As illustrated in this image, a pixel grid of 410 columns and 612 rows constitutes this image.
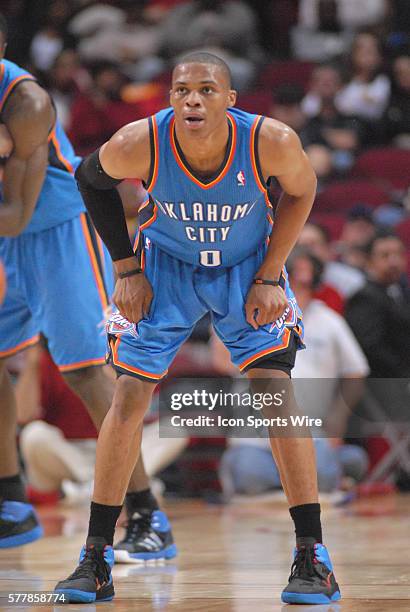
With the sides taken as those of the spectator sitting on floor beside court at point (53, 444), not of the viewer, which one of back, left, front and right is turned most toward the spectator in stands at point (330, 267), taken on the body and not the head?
left

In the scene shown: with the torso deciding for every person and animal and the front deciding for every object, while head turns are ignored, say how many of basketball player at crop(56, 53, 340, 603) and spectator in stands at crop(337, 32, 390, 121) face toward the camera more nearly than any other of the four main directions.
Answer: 2

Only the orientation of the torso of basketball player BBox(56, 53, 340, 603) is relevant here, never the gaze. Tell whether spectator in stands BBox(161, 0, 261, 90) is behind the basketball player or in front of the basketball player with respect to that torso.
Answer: behind

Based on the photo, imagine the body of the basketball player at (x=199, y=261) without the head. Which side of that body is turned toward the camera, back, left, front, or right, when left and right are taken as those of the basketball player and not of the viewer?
front

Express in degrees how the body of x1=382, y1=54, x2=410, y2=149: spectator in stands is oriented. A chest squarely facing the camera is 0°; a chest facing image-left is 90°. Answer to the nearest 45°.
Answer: approximately 0°

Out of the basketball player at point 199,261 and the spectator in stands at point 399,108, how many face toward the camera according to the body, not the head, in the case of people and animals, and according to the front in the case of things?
2

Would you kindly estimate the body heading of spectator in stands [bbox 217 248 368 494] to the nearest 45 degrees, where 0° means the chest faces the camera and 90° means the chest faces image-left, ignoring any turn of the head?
approximately 45°

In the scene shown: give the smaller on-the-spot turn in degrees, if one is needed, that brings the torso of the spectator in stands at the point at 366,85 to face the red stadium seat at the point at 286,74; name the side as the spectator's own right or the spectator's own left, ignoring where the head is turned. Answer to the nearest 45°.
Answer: approximately 135° to the spectator's own right

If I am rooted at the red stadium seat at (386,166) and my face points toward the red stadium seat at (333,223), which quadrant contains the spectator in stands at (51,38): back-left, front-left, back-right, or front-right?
front-right

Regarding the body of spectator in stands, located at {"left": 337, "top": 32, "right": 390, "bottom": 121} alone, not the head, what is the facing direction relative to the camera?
toward the camera
